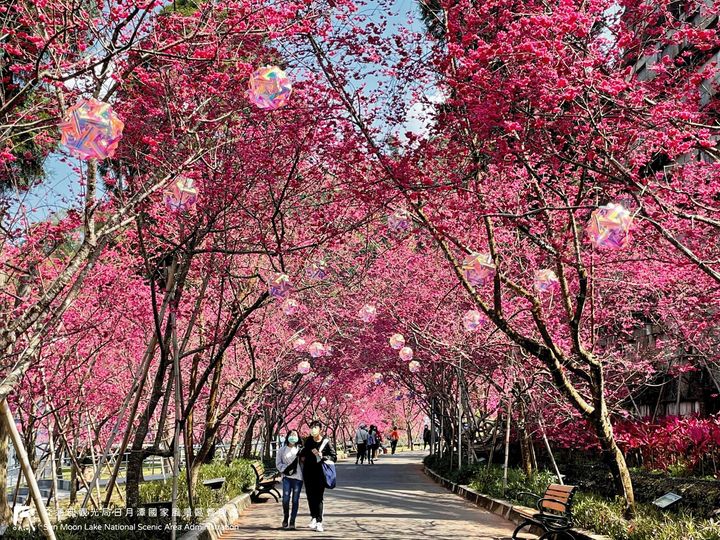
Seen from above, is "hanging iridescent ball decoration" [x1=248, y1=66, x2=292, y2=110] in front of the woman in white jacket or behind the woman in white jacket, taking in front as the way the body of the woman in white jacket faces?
in front

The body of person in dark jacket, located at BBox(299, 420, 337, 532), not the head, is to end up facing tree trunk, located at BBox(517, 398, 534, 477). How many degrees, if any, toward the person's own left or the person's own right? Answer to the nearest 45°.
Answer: approximately 135° to the person's own left

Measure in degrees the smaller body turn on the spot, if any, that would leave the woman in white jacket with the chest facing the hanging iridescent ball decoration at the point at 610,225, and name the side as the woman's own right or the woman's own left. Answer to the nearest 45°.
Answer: approximately 45° to the woman's own left

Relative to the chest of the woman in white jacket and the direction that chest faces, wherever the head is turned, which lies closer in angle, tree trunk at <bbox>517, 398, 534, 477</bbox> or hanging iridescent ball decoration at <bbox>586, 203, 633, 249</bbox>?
the hanging iridescent ball decoration

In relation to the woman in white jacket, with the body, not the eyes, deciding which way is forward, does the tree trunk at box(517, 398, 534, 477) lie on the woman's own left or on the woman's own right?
on the woman's own left

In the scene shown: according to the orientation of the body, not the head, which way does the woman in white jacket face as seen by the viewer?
toward the camera

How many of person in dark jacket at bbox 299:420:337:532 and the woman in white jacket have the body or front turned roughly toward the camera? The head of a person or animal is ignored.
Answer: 2

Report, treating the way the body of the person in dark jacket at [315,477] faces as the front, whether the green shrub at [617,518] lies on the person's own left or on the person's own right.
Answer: on the person's own left

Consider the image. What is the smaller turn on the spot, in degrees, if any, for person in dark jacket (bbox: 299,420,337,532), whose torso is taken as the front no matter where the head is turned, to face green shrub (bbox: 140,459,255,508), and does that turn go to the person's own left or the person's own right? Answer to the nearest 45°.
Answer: approximately 135° to the person's own right

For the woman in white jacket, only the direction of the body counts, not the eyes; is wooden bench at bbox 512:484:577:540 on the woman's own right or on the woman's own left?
on the woman's own left

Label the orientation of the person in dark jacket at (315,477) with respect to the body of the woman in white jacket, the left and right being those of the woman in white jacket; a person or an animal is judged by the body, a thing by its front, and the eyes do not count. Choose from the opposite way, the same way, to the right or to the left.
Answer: the same way
